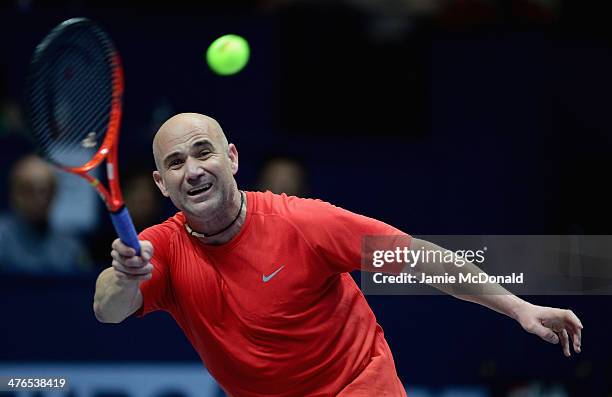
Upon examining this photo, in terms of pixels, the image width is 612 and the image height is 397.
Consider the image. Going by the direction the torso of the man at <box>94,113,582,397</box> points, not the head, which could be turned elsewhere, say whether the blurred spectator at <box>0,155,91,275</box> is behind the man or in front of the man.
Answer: behind

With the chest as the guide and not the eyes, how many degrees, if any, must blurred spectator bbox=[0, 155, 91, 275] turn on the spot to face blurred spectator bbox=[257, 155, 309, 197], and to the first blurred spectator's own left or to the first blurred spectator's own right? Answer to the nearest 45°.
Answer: approximately 90° to the first blurred spectator's own left

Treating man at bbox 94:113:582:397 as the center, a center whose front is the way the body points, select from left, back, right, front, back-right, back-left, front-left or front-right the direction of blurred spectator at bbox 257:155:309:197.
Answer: back

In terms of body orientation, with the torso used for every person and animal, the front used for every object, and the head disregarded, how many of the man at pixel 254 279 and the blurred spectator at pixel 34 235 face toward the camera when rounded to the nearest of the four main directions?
2

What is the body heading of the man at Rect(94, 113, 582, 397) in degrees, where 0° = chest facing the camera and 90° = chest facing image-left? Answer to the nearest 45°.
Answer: approximately 0°
